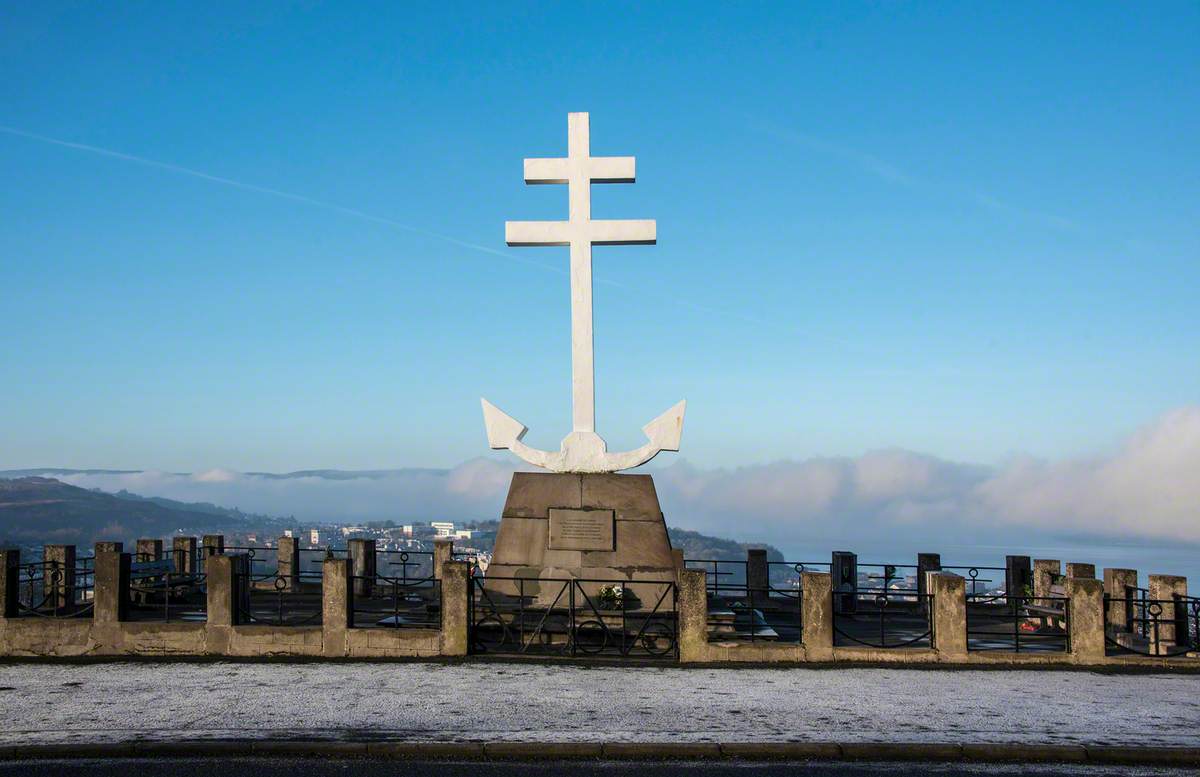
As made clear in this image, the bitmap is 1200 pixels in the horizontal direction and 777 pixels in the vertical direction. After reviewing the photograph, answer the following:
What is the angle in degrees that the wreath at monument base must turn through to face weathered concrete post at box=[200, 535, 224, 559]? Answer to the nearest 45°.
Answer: approximately 135° to its right

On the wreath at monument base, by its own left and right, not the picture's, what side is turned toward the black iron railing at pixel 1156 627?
left

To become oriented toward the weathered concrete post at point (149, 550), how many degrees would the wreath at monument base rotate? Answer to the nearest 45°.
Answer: approximately 135° to its right

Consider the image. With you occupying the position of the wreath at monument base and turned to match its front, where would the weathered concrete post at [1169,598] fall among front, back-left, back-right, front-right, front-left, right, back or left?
left

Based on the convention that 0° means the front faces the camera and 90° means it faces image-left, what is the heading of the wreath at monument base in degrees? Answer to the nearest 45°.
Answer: approximately 0°
